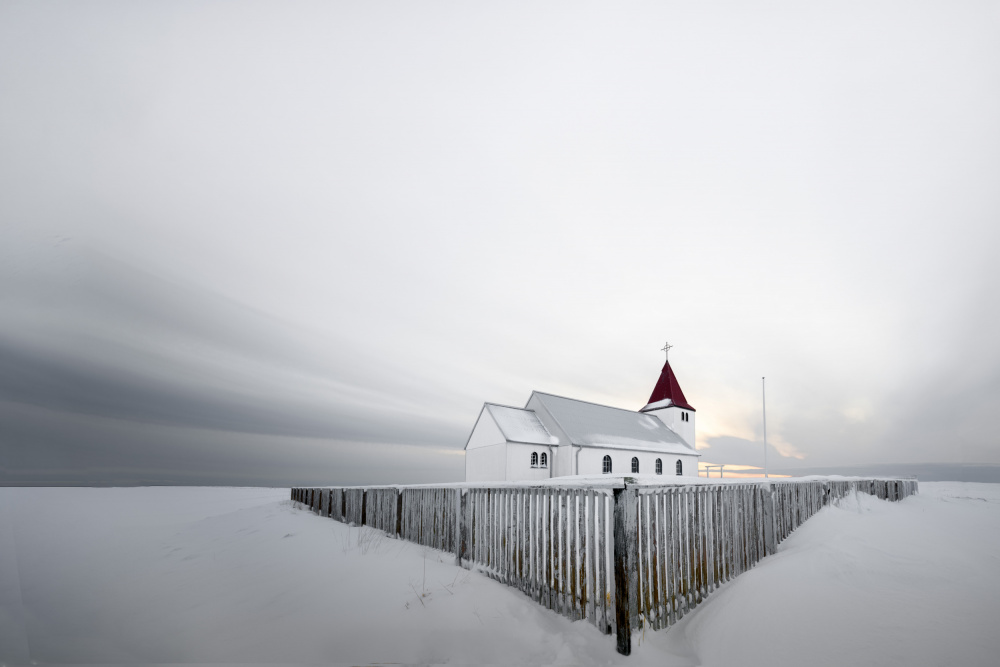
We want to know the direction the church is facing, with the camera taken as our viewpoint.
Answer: facing away from the viewer and to the right of the viewer

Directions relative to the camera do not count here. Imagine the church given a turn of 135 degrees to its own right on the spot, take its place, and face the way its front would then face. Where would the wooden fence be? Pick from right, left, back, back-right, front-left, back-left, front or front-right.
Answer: front
